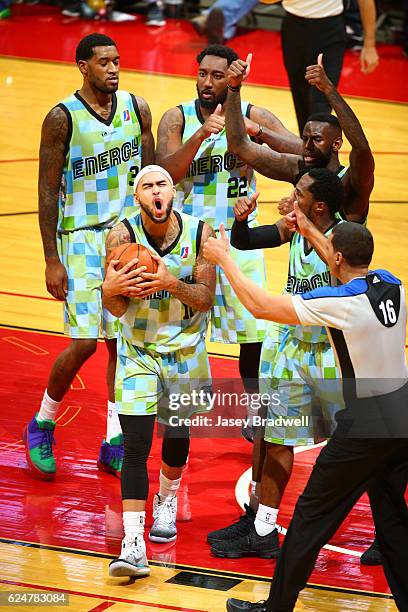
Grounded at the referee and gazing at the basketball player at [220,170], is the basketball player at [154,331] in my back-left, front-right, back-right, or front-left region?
front-left

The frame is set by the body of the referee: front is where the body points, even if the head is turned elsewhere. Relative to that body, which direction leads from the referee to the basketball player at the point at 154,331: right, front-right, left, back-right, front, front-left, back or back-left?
front

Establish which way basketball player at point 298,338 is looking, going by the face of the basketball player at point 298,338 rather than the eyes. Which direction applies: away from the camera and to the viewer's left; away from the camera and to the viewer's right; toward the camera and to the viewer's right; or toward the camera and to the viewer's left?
toward the camera and to the viewer's left

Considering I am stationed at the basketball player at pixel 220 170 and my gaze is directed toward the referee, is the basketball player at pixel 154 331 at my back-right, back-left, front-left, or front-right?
front-right

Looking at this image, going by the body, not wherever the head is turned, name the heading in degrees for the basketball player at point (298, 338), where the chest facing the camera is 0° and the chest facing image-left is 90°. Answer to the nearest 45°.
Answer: approximately 45°

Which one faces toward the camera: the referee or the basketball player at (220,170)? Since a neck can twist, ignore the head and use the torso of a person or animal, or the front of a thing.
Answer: the basketball player

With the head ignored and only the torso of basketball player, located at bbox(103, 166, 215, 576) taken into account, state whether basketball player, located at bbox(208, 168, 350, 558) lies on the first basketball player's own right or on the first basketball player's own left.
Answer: on the first basketball player's own left

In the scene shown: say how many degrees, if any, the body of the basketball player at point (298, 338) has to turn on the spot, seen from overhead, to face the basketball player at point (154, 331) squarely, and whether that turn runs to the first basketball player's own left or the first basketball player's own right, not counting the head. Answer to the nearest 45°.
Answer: approximately 45° to the first basketball player's own right

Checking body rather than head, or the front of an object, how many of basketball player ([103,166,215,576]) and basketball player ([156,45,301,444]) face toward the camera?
2

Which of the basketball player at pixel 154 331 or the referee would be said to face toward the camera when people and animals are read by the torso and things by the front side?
the basketball player

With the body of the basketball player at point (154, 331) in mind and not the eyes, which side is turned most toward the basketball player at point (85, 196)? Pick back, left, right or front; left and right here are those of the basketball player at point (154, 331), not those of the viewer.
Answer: back

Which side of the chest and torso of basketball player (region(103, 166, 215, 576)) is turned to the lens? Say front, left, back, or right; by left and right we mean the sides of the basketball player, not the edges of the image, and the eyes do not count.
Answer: front

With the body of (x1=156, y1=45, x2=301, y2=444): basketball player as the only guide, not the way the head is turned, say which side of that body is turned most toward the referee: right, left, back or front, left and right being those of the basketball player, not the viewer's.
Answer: front

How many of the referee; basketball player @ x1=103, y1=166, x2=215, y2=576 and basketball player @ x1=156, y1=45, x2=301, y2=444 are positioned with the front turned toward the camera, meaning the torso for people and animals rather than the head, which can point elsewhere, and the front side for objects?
2

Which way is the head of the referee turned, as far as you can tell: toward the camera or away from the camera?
away from the camera

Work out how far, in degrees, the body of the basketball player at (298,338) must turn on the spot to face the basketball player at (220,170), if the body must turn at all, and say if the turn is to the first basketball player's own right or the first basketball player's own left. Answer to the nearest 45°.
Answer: approximately 135° to the first basketball player's own right

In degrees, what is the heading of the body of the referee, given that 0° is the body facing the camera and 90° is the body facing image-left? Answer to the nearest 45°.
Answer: approximately 135°

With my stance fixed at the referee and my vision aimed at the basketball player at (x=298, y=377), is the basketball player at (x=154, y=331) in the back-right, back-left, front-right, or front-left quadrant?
front-left

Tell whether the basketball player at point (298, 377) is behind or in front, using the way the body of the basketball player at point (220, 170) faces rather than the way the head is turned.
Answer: in front

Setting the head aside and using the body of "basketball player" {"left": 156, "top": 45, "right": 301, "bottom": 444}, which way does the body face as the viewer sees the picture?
toward the camera

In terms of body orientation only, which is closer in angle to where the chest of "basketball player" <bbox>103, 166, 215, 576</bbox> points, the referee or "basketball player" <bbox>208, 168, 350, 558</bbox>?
the referee
